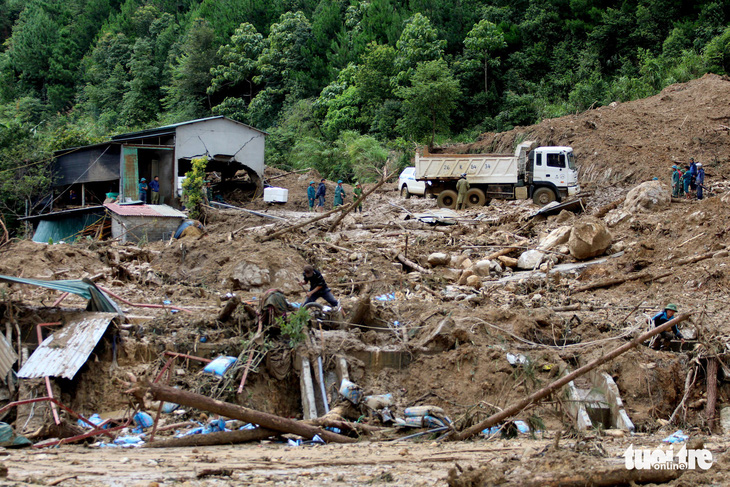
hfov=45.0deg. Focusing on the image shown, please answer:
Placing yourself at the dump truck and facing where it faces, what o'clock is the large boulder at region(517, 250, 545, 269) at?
The large boulder is roughly at 3 o'clock from the dump truck.

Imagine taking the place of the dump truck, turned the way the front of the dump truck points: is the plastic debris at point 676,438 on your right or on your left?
on your right

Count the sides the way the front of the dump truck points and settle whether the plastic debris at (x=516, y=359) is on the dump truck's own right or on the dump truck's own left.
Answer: on the dump truck's own right

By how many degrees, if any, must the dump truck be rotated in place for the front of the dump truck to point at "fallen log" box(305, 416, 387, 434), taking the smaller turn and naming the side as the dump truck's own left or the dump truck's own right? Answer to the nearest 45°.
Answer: approximately 90° to the dump truck's own right

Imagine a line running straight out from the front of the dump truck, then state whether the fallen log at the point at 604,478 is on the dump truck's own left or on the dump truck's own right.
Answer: on the dump truck's own right

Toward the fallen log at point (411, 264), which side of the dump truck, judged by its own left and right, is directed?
right

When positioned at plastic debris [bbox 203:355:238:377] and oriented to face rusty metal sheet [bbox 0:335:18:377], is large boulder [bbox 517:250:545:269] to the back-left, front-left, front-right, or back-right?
back-right

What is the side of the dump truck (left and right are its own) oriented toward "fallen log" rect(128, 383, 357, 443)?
right

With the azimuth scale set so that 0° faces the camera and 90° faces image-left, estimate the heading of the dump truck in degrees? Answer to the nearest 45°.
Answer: approximately 270°
